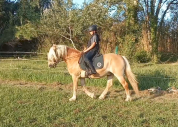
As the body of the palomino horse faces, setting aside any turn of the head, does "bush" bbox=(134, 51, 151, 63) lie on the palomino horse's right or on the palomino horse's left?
on the palomino horse's right

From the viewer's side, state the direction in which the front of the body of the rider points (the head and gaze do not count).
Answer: to the viewer's left

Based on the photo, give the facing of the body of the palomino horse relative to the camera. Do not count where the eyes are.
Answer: to the viewer's left

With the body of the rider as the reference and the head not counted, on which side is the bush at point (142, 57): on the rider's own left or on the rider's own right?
on the rider's own right
